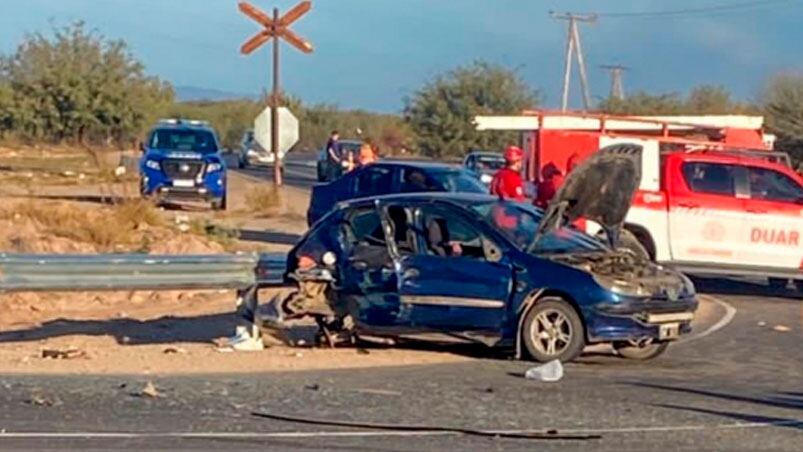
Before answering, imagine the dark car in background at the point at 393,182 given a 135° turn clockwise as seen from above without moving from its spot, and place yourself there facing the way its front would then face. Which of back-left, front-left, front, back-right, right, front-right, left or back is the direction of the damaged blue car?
front-left

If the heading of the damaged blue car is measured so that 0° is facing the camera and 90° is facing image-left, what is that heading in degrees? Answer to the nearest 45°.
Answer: approximately 315°

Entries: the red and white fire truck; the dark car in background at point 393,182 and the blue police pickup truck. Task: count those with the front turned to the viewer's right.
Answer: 2

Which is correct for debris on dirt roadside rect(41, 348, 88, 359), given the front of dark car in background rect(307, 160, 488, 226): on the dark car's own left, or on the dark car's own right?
on the dark car's own right

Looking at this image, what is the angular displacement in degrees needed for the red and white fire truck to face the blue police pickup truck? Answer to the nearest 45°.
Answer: approximately 135° to its left

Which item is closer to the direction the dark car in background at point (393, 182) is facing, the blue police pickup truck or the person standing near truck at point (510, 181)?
the person standing near truck

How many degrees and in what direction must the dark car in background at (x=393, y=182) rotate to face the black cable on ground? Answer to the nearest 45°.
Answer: approximately 90° to its right

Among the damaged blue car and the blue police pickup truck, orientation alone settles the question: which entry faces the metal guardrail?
the blue police pickup truck

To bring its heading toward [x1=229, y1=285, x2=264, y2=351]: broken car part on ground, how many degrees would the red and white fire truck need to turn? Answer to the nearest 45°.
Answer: approximately 135° to its right

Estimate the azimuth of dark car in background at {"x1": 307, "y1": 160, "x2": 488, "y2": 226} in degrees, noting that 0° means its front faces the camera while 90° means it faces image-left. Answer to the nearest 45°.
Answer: approximately 270°

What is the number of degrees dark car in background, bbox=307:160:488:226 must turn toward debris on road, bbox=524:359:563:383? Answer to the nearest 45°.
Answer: approximately 90° to its right
